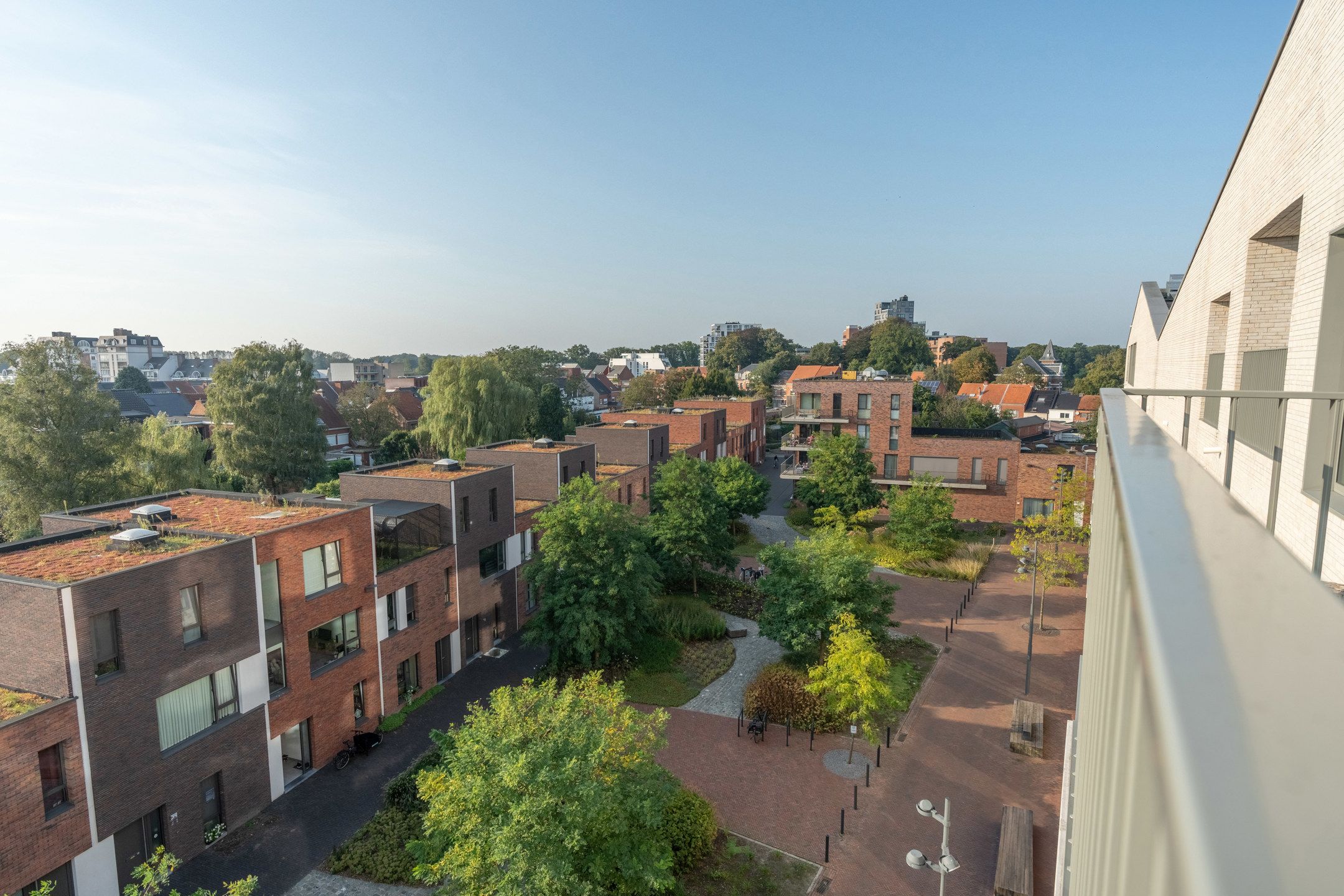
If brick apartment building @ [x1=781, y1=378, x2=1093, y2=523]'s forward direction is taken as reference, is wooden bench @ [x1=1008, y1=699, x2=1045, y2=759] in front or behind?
in front

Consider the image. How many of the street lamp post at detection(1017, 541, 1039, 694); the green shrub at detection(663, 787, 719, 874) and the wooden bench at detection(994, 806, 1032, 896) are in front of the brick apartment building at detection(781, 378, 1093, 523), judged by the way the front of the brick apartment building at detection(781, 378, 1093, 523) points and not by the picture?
3

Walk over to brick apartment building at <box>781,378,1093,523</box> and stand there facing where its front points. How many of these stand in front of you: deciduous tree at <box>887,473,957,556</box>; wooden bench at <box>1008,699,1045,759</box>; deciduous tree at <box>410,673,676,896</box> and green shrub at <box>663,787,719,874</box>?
4

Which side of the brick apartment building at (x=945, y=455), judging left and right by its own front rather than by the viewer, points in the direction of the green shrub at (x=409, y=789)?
front

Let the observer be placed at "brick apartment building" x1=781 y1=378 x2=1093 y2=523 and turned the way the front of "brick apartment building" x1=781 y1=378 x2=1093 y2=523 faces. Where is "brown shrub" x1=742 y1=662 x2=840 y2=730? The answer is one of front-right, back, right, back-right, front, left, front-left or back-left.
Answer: front

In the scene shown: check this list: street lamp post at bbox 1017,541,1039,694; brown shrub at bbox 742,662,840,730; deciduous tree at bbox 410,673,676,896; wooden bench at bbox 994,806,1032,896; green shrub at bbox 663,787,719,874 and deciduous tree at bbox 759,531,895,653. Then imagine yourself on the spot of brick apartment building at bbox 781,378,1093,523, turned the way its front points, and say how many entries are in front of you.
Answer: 6

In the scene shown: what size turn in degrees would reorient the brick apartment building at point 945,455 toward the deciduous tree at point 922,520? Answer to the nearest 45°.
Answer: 0° — it already faces it

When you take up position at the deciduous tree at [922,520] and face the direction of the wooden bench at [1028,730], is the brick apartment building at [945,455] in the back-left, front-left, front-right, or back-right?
back-left

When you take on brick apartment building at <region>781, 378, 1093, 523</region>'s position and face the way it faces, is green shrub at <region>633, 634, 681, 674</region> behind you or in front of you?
in front

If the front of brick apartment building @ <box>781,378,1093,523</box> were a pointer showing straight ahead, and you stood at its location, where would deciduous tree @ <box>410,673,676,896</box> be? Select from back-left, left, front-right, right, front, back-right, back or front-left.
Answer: front

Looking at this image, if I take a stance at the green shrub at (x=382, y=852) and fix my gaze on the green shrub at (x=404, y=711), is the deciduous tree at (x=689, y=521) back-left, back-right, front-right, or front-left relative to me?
front-right

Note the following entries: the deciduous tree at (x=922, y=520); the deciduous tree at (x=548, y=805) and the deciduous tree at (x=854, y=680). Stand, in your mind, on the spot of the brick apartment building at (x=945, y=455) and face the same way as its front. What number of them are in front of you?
3

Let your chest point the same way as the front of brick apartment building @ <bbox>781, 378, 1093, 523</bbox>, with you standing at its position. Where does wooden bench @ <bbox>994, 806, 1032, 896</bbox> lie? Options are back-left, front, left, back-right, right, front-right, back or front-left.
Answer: front

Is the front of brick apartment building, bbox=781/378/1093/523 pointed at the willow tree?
no

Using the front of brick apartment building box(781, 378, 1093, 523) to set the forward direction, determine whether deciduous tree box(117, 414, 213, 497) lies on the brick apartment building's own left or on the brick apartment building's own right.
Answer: on the brick apartment building's own right

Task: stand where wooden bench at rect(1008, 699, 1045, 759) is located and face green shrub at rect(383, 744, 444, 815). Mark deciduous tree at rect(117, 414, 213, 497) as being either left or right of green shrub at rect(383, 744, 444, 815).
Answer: right

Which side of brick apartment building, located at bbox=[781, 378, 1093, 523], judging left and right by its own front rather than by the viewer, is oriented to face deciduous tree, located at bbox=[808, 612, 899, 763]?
front

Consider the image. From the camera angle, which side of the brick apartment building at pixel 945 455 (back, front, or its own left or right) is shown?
front

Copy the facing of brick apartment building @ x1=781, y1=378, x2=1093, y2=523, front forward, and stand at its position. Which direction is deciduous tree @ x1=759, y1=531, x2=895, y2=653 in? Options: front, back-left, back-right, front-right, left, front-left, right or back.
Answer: front
